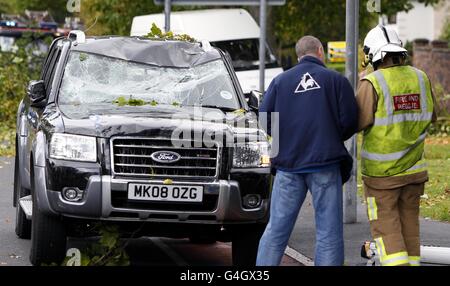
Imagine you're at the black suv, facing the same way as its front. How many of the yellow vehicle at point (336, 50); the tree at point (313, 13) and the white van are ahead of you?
0

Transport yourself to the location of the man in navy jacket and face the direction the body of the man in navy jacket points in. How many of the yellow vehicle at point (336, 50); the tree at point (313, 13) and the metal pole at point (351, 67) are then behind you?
0

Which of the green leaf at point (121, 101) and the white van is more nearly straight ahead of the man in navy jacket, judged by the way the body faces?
the white van

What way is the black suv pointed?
toward the camera

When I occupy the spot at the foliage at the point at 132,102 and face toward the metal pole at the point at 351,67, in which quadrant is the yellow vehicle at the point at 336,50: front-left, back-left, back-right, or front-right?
front-left

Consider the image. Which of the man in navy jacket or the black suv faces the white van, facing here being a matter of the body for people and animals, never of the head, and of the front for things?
the man in navy jacket

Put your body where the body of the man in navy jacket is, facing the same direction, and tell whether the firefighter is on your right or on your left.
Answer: on your right

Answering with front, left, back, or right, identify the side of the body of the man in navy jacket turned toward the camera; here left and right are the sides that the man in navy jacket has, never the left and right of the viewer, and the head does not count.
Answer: back

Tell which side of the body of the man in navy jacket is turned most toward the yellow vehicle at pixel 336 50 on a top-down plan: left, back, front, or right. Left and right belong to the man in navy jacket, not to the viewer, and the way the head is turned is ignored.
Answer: front
